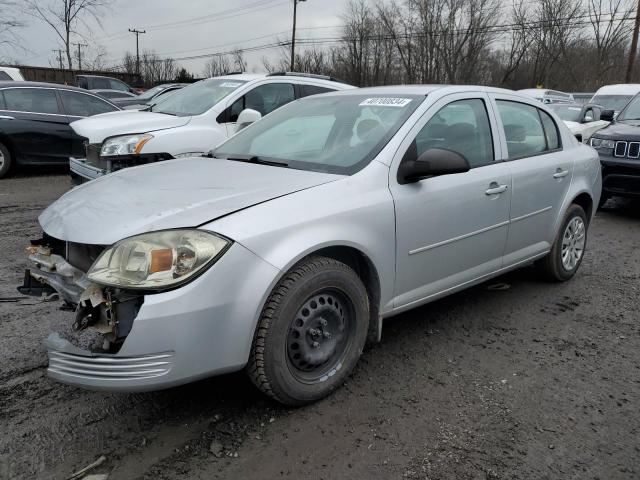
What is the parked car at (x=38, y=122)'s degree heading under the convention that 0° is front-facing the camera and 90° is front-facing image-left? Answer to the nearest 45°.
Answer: approximately 270°

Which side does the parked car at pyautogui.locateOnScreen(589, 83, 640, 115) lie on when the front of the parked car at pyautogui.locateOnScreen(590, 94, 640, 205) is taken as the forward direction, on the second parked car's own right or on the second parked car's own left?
on the second parked car's own right

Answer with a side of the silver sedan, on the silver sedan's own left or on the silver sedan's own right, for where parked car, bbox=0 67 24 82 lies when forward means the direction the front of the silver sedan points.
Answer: on the silver sedan's own right

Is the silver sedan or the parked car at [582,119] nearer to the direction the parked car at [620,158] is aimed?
the silver sedan

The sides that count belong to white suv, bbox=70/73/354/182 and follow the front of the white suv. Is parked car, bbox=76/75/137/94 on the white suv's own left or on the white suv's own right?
on the white suv's own right

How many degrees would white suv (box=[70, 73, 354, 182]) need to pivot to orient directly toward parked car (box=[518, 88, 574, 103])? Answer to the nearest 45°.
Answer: approximately 180°

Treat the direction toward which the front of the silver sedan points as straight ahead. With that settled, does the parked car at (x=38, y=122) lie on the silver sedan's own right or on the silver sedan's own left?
on the silver sedan's own right

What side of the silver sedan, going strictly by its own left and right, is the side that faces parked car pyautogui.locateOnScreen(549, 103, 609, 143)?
back

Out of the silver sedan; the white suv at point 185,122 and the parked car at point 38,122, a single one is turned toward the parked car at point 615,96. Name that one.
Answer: the parked car at point 38,122

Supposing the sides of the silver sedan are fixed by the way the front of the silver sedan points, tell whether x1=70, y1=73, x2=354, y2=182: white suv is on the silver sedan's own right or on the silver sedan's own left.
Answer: on the silver sedan's own right
